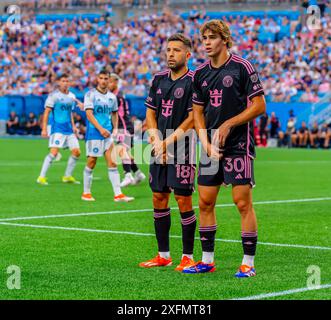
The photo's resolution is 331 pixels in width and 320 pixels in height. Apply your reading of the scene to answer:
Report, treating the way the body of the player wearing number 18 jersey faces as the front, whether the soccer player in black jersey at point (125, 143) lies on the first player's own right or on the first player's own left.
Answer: on the first player's own right

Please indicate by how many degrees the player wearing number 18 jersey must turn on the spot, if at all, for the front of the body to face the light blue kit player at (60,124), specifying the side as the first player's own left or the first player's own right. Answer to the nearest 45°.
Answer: approximately 135° to the first player's own right

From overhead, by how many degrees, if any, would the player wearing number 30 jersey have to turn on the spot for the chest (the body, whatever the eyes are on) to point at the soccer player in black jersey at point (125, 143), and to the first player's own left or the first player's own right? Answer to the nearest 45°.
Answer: approximately 135° to the first player's own right

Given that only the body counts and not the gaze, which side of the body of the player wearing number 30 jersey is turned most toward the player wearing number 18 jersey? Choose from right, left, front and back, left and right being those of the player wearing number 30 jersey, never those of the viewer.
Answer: right

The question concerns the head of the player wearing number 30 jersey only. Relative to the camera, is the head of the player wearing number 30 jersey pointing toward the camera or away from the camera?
toward the camera

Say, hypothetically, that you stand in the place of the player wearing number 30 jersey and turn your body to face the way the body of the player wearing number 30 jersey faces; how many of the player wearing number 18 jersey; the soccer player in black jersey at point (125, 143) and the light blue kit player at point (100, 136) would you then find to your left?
0

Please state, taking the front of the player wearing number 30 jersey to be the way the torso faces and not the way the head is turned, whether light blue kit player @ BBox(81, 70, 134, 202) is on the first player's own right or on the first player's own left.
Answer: on the first player's own right

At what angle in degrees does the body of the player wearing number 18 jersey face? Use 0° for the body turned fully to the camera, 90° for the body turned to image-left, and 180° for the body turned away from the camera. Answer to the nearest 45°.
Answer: approximately 45°

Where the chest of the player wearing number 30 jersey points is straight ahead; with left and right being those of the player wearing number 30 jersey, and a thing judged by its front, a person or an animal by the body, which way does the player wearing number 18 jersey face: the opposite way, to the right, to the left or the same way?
the same way

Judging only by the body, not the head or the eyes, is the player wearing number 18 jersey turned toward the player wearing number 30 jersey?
no

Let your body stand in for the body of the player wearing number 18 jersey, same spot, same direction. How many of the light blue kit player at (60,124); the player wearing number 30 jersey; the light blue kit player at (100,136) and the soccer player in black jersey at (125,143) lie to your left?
1
